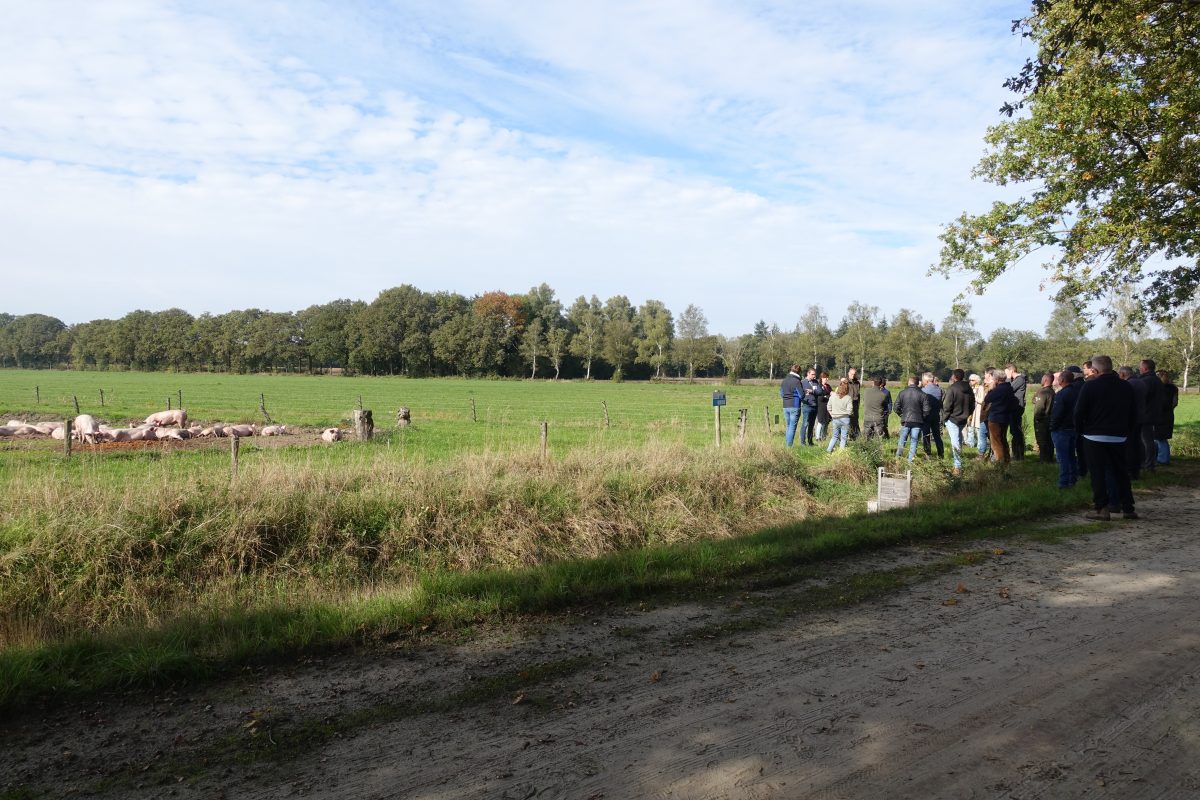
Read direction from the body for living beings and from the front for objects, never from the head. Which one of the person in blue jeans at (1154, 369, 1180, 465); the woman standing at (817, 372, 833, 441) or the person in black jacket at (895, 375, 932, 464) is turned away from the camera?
the person in black jacket

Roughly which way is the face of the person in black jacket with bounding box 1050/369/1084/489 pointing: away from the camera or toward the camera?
away from the camera

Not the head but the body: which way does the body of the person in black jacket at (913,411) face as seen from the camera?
away from the camera

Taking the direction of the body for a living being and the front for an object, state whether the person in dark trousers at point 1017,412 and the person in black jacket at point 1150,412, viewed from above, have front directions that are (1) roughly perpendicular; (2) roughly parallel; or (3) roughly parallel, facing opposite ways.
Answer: roughly parallel

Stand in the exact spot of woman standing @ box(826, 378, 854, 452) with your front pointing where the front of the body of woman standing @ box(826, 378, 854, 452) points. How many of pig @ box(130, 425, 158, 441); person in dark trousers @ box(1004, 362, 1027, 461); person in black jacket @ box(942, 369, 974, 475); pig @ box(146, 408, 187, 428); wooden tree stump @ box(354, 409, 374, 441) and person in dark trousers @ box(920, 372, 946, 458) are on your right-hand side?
3

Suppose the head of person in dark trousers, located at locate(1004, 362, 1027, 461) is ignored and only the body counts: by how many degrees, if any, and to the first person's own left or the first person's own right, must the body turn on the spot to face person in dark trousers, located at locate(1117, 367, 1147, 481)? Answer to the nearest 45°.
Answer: approximately 135° to the first person's own left

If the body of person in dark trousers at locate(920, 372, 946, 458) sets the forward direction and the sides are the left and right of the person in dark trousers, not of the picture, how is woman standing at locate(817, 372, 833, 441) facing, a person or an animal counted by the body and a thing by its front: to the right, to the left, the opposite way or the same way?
the opposite way

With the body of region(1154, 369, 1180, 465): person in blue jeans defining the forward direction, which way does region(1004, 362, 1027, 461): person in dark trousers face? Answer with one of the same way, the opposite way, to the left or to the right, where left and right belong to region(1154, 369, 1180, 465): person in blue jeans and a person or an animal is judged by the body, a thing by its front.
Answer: the same way

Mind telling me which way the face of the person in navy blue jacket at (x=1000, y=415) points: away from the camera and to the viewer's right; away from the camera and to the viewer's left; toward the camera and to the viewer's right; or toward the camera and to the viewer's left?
away from the camera and to the viewer's left

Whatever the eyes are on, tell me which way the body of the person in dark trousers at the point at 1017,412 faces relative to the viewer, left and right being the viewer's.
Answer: facing to the left of the viewer
